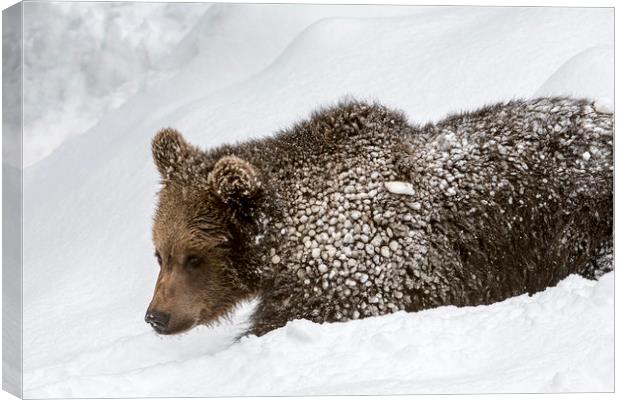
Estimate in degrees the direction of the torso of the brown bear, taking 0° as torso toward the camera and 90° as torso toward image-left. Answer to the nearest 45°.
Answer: approximately 90°
